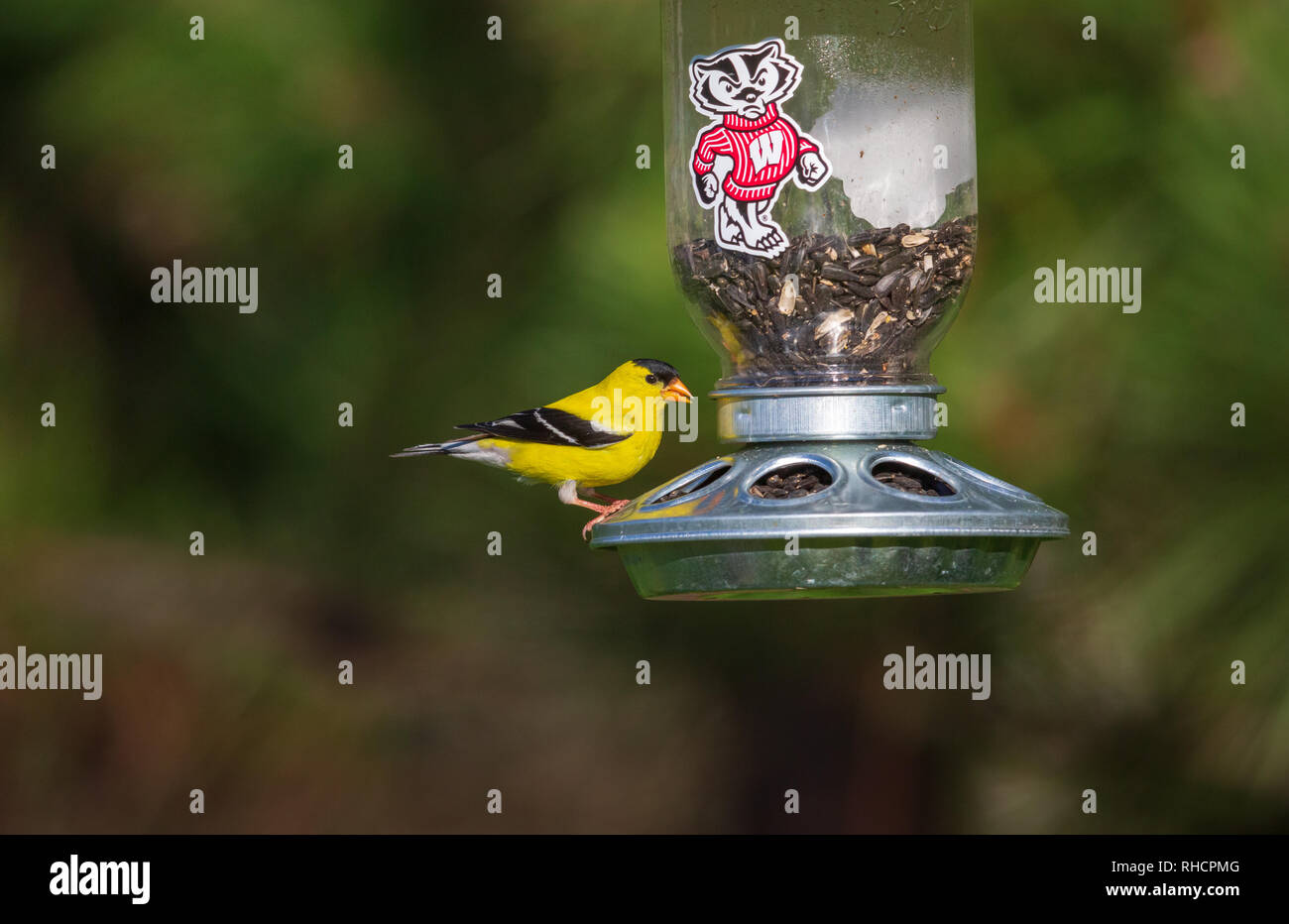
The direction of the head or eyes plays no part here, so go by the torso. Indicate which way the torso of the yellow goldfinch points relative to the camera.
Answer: to the viewer's right
